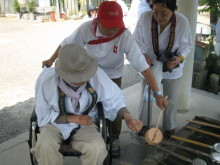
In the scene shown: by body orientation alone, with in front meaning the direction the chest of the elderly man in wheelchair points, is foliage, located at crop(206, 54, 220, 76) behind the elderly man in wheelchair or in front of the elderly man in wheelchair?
behind

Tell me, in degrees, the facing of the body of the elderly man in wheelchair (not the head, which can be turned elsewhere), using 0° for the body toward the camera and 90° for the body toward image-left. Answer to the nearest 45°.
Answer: approximately 0°

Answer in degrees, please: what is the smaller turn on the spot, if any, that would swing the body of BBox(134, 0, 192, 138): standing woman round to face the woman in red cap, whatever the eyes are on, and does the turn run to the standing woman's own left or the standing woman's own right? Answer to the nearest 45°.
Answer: approximately 45° to the standing woman's own right

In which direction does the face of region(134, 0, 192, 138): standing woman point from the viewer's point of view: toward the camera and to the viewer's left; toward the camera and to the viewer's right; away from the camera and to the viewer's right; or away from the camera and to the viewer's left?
toward the camera and to the viewer's left

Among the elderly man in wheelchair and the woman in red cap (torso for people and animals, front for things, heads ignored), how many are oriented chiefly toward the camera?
2

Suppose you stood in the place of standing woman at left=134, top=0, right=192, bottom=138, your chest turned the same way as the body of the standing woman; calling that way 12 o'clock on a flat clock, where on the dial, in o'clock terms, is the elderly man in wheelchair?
The elderly man in wheelchair is roughly at 1 o'clock from the standing woman.

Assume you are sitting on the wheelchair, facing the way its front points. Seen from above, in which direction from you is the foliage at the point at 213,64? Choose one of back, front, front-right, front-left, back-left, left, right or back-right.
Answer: back-left

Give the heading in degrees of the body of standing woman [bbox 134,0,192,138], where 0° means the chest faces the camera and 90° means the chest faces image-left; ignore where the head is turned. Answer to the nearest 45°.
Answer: approximately 0°
